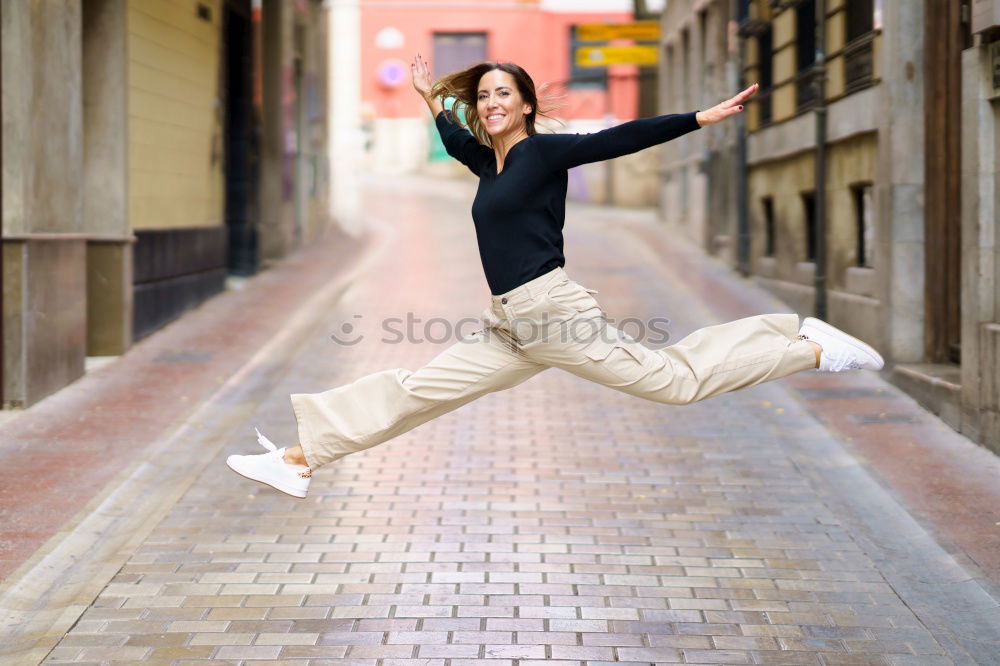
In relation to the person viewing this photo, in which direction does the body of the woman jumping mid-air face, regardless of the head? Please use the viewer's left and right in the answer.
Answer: facing the viewer and to the left of the viewer

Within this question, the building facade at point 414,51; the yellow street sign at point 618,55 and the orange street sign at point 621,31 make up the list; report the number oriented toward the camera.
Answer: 3

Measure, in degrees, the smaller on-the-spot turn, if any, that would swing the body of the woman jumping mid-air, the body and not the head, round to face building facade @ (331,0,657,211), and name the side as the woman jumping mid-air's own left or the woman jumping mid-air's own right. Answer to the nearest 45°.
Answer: approximately 135° to the woman jumping mid-air's own right

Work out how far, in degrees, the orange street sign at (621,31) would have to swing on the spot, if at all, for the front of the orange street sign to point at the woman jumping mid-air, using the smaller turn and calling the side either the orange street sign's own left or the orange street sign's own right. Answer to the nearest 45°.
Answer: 0° — it already faces them

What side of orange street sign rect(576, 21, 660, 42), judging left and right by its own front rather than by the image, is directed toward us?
front

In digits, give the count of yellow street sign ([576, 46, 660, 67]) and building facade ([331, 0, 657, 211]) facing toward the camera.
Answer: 2

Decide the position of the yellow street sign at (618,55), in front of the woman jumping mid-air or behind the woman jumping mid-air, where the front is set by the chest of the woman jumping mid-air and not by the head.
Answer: behind

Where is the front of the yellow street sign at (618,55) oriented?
toward the camera

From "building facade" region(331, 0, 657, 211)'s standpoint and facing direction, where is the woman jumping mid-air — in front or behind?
in front

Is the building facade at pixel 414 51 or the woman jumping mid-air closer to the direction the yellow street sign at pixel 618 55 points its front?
the woman jumping mid-air

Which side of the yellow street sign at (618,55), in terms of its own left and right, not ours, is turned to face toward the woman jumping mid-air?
front
